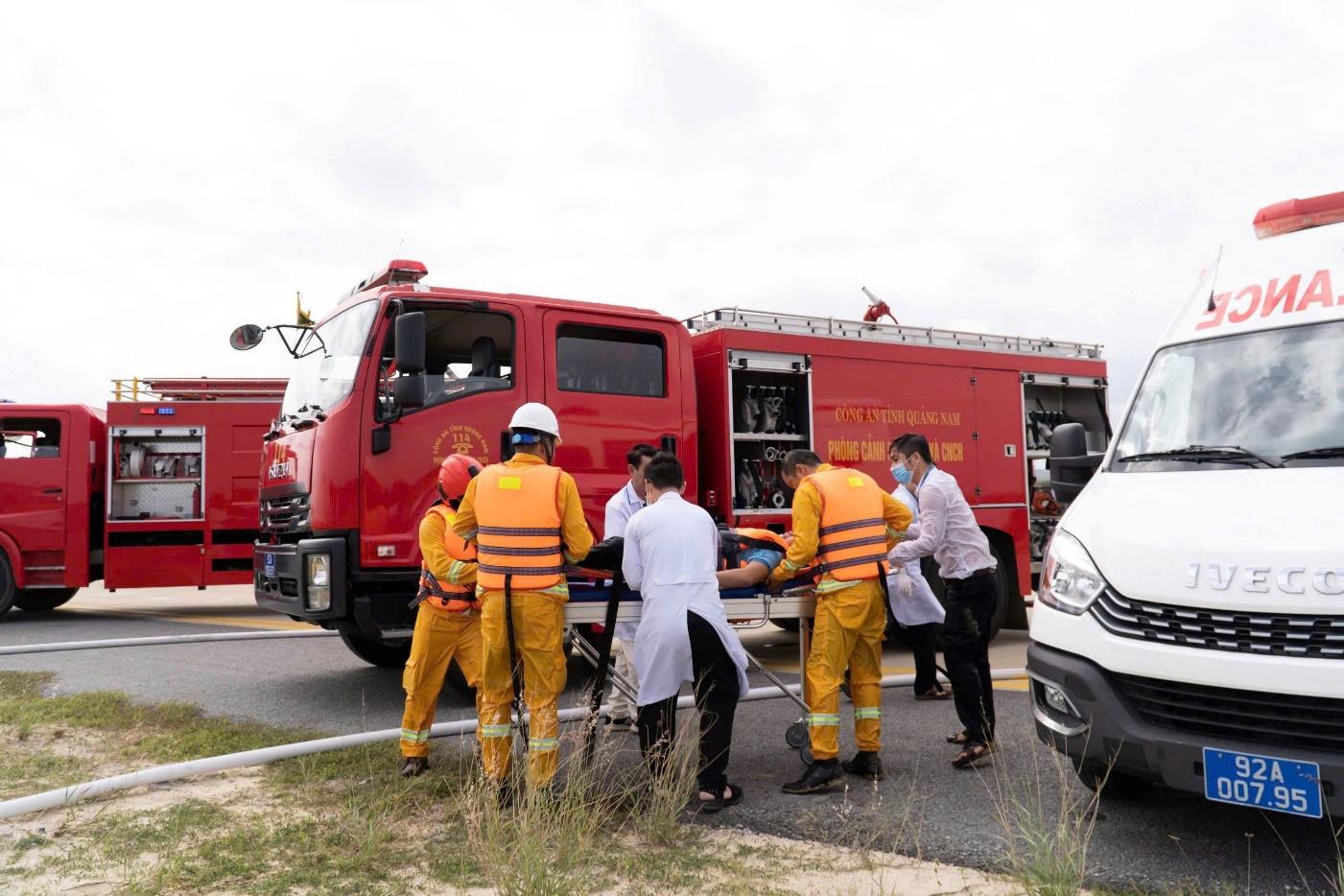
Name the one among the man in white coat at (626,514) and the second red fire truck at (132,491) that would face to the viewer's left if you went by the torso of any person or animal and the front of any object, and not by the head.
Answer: the second red fire truck

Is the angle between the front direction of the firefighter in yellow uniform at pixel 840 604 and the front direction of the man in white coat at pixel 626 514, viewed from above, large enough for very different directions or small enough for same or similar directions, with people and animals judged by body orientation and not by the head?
very different directions

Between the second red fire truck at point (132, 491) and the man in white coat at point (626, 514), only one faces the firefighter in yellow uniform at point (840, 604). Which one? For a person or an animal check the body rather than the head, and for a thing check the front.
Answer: the man in white coat

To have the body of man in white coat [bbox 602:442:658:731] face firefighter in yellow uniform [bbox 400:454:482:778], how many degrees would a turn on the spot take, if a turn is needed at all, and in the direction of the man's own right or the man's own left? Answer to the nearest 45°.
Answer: approximately 90° to the man's own right

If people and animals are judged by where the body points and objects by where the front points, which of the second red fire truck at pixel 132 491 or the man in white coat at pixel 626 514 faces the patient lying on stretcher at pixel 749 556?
the man in white coat

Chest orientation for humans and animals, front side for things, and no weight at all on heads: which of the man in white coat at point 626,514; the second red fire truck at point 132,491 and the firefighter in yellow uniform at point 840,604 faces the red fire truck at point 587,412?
the firefighter in yellow uniform

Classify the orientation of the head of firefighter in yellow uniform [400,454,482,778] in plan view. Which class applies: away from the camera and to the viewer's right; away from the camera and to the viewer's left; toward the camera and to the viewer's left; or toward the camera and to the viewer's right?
away from the camera and to the viewer's right

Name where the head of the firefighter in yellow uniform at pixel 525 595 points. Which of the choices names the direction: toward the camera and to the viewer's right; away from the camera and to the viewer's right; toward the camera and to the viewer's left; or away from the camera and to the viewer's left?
away from the camera and to the viewer's right

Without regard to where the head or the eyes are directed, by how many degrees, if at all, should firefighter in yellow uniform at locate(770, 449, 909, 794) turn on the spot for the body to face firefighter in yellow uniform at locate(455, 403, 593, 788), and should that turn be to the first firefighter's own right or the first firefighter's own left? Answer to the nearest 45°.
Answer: approximately 90° to the first firefighter's own left

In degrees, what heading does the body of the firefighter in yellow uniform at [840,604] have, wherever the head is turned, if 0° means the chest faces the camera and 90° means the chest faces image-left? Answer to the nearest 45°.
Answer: approximately 135°

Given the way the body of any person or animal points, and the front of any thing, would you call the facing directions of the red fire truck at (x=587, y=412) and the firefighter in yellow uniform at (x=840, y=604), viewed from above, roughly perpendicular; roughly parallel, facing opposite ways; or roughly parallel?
roughly perpendicular

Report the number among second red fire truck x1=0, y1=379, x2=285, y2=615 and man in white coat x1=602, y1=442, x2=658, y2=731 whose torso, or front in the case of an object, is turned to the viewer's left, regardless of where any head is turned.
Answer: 1

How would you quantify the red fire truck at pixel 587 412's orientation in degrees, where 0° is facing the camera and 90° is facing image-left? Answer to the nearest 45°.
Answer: approximately 45°

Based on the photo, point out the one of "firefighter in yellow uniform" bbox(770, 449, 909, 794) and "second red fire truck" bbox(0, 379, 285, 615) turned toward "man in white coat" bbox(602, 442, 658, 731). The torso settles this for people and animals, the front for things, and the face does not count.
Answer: the firefighter in yellow uniform

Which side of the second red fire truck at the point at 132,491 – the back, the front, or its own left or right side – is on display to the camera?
left

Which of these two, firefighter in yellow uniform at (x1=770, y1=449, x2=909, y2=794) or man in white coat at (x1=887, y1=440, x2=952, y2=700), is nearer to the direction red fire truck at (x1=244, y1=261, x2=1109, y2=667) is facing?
the firefighter in yellow uniform
